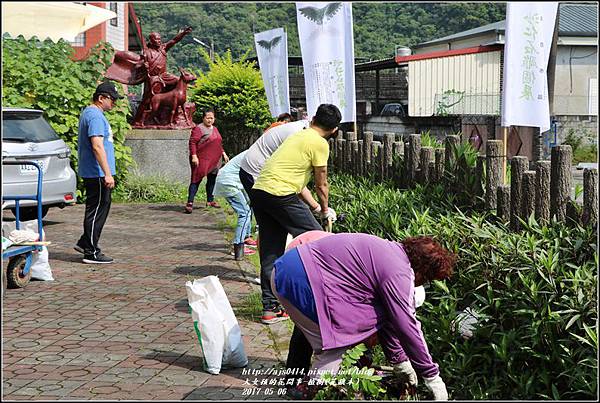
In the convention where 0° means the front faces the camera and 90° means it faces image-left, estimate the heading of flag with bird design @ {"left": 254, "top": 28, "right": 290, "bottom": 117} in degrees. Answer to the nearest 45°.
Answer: approximately 0°

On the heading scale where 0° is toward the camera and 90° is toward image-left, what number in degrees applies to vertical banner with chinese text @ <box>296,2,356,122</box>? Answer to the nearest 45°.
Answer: approximately 0°

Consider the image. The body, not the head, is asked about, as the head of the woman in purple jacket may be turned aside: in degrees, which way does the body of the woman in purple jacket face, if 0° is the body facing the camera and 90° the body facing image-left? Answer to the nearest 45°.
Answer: approximately 270°

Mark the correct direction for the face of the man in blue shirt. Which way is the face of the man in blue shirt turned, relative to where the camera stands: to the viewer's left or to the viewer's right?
to the viewer's right

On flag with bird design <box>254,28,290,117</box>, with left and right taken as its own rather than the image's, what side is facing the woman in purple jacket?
front

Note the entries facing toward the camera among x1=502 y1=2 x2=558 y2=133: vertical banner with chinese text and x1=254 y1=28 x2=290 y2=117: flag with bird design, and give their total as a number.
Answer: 2

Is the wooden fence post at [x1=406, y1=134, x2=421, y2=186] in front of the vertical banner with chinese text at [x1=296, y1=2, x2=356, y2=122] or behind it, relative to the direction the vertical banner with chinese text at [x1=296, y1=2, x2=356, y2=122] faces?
in front
